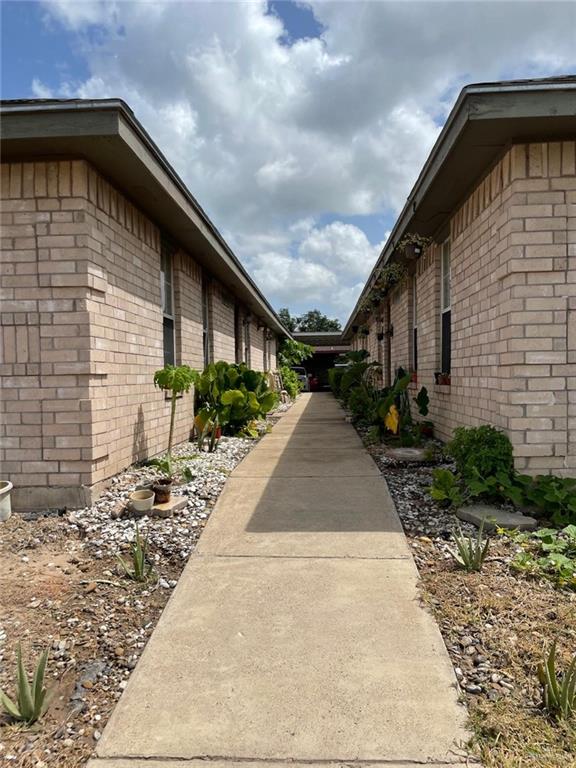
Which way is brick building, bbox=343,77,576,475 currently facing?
to the viewer's left

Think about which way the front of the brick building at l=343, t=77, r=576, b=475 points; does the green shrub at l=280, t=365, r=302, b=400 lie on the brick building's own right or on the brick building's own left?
on the brick building's own right

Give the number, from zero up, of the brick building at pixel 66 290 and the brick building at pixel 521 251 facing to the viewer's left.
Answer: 1

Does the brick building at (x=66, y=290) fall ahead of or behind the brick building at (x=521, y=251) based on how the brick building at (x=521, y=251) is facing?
ahead

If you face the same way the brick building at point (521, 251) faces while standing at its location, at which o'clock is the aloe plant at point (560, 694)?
The aloe plant is roughly at 9 o'clock from the brick building.

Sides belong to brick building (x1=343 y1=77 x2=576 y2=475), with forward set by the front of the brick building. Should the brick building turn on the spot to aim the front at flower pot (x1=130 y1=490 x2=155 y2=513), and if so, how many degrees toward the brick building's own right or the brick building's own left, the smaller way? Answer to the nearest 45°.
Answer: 0° — it already faces it

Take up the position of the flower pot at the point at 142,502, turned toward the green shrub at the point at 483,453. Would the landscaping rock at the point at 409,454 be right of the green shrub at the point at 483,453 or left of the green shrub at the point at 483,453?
left

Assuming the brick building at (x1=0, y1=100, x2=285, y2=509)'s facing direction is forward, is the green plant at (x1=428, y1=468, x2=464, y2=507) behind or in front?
in front

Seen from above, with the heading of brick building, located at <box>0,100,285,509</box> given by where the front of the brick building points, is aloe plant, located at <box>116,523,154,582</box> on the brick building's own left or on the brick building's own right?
on the brick building's own right

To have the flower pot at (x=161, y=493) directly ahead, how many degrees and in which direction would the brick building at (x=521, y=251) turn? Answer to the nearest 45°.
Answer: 0° — it already faces it

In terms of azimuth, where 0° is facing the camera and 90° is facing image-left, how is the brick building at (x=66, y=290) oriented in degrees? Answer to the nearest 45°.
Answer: approximately 270°

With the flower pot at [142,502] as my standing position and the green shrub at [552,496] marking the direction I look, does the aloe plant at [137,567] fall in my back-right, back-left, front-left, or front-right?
front-right

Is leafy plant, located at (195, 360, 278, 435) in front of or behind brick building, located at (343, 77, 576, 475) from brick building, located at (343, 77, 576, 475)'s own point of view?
in front
